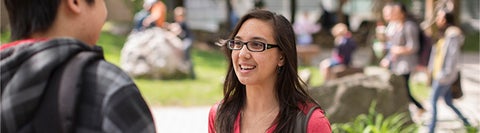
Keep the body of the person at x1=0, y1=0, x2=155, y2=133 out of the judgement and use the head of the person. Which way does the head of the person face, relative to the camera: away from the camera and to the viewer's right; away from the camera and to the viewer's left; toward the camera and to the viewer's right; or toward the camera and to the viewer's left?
away from the camera and to the viewer's right

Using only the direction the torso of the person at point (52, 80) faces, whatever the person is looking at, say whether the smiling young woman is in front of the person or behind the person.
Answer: in front

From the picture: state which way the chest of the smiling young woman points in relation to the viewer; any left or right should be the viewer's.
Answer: facing the viewer and to the left of the viewer

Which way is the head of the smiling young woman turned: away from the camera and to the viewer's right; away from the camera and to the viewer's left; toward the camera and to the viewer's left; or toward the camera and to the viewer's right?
toward the camera and to the viewer's left

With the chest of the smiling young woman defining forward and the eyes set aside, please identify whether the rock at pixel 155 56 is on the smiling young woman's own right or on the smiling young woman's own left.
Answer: on the smiling young woman's own right

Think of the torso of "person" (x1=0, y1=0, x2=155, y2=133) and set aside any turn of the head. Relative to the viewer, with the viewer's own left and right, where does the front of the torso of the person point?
facing away from the viewer and to the right of the viewer
